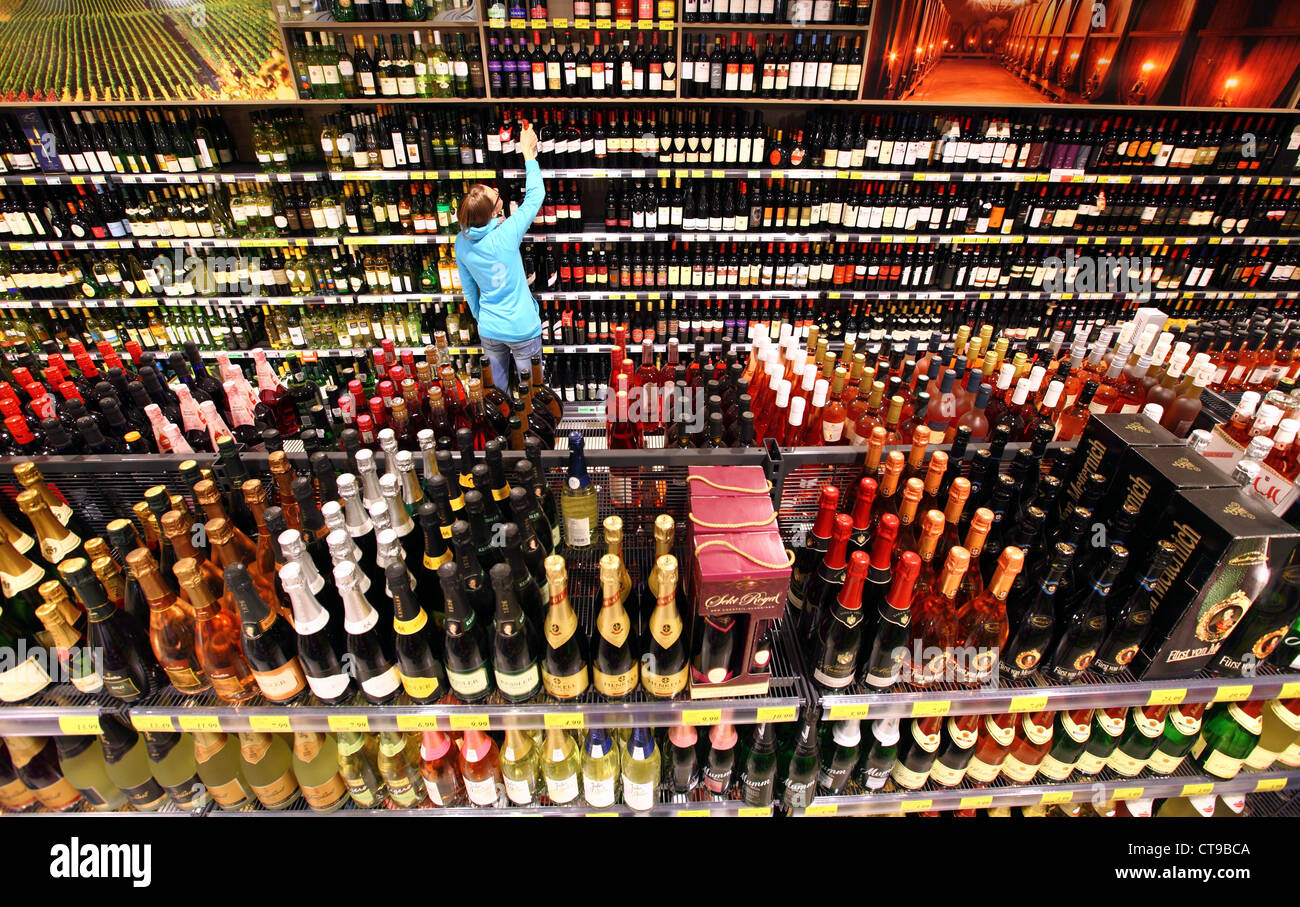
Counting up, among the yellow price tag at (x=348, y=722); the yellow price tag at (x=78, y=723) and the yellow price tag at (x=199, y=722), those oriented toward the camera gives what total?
3

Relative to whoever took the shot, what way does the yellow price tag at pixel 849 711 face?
facing the viewer

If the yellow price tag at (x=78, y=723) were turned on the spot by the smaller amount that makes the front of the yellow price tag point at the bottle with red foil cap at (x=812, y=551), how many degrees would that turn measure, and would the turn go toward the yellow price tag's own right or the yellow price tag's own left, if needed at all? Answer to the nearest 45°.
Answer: approximately 45° to the yellow price tag's own left

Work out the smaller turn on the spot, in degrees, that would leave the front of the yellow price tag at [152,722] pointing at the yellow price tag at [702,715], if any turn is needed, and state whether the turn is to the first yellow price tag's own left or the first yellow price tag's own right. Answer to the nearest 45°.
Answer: approximately 45° to the first yellow price tag's own left

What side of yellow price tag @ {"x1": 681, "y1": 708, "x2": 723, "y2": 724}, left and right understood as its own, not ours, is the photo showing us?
front

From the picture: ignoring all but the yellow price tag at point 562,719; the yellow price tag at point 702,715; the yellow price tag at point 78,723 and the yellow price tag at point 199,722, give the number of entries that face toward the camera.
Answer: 4

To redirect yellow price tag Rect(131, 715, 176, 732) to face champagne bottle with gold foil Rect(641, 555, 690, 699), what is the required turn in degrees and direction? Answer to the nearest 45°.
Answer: approximately 45° to its left
